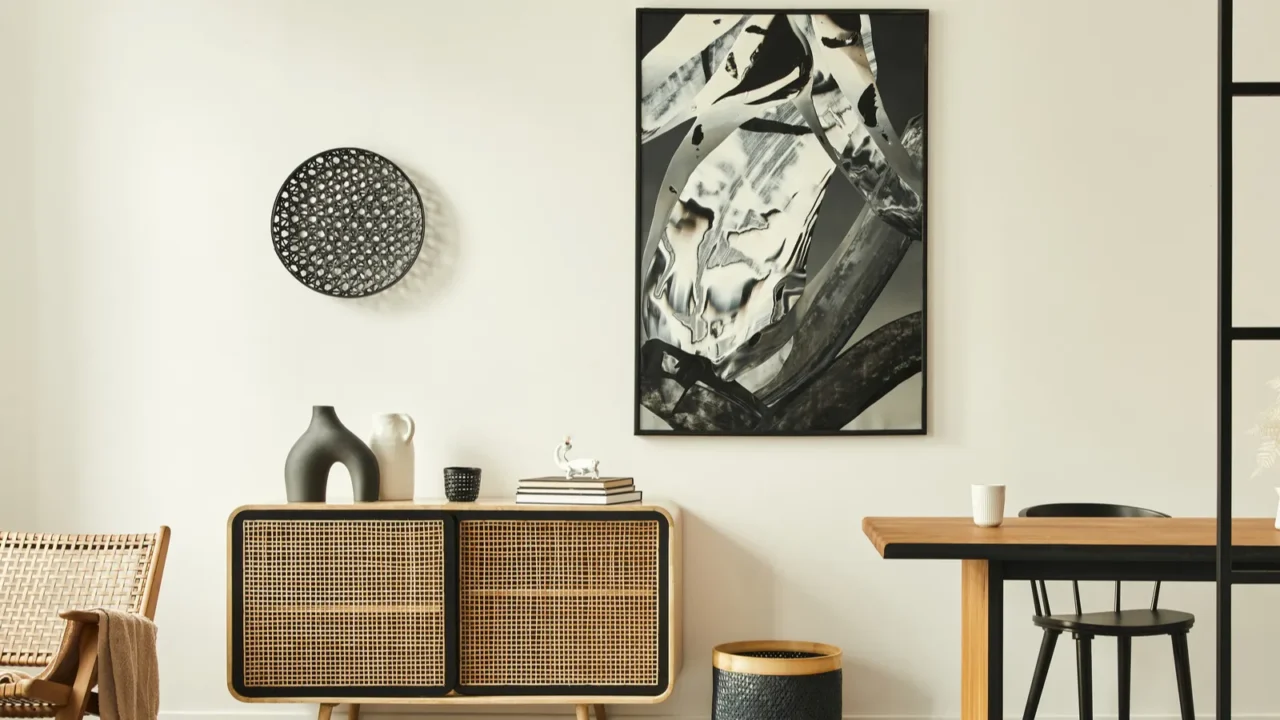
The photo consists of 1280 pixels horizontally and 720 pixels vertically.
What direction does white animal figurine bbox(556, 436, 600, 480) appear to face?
to the viewer's left

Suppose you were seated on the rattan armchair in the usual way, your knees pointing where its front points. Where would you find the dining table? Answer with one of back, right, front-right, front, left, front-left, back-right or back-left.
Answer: left

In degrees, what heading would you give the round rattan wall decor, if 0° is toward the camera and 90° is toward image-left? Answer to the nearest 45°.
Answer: approximately 0°

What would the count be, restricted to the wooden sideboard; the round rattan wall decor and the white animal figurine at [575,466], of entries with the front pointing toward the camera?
2

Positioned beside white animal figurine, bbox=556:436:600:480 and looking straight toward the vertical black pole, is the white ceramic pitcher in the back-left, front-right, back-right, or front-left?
back-right

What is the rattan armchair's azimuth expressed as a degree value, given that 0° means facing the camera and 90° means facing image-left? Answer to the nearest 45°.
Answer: approximately 45°

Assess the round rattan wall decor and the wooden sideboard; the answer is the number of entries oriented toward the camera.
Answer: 2

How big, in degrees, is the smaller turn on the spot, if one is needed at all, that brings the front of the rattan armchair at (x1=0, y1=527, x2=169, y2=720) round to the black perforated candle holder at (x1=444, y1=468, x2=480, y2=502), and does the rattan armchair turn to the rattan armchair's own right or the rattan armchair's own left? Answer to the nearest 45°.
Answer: approximately 135° to the rattan armchair's own left

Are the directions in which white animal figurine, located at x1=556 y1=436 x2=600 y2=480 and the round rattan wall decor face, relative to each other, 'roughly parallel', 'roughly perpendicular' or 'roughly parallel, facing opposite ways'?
roughly perpendicular

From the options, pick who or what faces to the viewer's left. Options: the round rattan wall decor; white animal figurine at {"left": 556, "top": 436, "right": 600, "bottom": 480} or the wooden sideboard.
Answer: the white animal figurine
